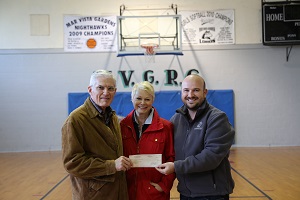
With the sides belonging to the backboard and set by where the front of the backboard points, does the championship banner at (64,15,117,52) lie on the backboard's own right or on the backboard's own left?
on the backboard's own right

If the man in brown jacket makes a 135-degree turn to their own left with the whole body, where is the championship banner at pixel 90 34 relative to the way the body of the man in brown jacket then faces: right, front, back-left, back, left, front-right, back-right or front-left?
front

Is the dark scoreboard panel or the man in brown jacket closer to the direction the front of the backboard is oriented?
the man in brown jacket

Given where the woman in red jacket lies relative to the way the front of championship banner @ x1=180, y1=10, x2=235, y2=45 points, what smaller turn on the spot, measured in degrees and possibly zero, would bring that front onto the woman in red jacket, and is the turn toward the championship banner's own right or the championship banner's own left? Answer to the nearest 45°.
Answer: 0° — it already faces them

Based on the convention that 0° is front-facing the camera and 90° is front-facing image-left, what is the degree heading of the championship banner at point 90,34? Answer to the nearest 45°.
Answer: approximately 0°

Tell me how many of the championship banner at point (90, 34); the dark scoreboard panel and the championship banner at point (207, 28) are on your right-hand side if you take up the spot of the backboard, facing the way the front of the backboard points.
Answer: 1

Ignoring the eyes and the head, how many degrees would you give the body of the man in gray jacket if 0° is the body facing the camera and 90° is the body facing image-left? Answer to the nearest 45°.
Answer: approximately 45°

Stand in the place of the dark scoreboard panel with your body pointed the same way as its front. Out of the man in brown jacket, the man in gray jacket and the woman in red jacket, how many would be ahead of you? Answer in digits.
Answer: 3

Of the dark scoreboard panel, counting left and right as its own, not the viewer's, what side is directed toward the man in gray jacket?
front

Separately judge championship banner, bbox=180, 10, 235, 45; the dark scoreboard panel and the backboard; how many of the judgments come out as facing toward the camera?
3

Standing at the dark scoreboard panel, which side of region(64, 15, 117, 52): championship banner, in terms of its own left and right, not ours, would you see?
left

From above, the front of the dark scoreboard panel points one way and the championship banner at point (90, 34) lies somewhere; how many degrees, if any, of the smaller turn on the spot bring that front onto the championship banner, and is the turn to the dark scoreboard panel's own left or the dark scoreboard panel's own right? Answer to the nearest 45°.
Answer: approximately 90° to the dark scoreboard panel's own right

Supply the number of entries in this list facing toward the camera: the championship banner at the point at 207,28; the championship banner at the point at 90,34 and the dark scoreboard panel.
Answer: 3
